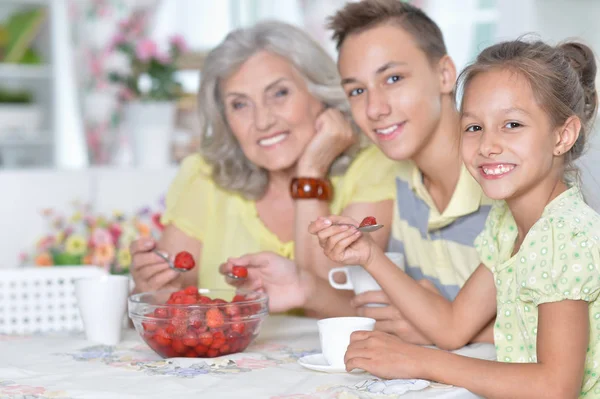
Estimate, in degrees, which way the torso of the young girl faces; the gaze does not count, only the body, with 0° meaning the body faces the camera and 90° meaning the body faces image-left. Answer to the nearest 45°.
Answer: approximately 45°

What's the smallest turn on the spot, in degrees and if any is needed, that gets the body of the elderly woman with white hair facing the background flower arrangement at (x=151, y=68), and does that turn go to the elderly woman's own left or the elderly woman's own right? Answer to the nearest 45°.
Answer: approximately 180°

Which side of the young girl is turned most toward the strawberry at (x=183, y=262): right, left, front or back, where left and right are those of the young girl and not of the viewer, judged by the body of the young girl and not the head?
right

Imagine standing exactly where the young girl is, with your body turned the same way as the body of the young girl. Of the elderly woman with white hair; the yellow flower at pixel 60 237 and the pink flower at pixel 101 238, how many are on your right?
3

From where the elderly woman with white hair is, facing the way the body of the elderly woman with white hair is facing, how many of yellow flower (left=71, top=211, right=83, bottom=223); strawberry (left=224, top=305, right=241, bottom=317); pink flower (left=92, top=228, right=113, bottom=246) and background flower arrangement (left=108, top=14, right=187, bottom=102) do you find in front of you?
1

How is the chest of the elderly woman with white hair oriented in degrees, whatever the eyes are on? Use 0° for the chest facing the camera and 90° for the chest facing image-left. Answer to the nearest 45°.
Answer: approximately 0°
